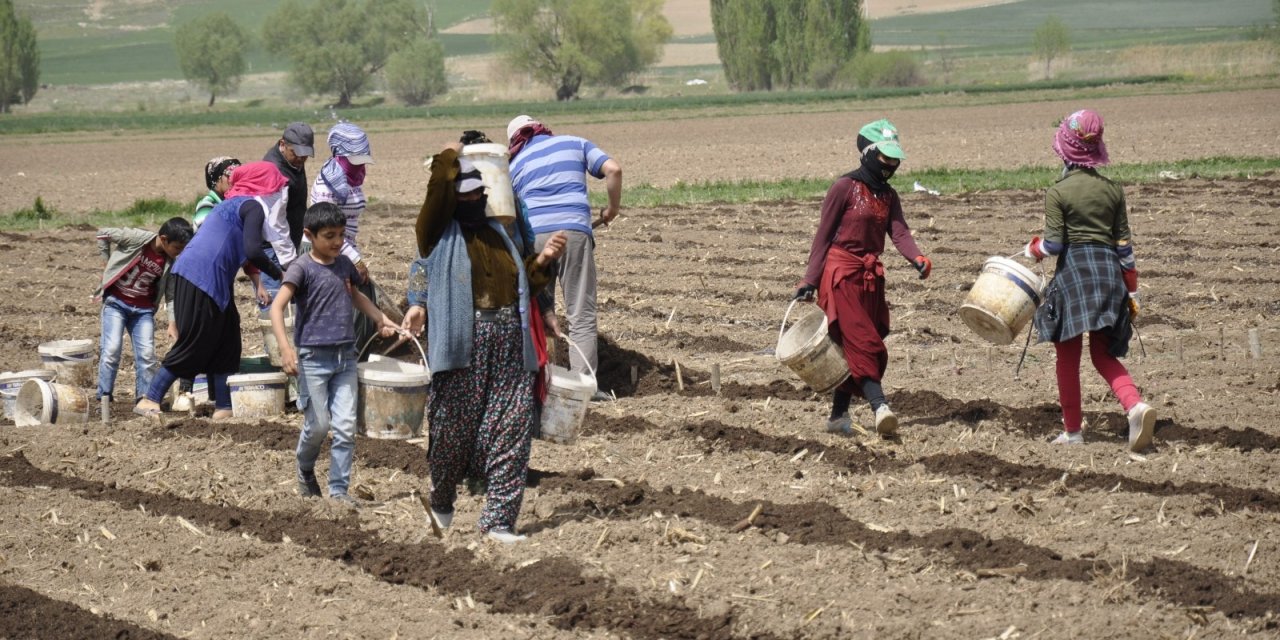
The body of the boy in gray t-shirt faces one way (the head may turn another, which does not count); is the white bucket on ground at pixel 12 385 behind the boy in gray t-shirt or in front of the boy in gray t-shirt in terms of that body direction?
behind

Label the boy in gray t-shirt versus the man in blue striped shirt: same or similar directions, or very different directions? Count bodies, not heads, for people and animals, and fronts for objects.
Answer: very different directions

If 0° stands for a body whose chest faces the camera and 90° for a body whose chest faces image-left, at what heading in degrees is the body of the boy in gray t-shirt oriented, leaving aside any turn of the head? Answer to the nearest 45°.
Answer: approximately 315°

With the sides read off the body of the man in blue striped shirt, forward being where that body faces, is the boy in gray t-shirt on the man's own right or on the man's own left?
on the man's own left

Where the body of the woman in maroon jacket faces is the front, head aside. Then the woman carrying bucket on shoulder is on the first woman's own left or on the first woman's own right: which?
on the first woman's own right

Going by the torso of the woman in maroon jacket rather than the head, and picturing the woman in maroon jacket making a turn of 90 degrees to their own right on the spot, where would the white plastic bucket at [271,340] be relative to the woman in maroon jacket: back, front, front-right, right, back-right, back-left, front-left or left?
front-right

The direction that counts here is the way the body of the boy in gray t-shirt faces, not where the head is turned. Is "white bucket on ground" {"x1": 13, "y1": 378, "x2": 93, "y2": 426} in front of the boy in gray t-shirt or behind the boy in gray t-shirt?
behind
